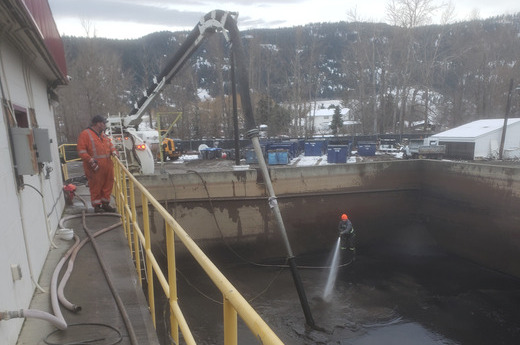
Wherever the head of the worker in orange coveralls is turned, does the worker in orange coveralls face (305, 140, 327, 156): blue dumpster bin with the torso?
no

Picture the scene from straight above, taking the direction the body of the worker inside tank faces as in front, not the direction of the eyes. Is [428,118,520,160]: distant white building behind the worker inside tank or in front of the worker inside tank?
behind

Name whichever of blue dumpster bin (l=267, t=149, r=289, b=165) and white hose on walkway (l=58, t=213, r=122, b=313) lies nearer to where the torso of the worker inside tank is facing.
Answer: the white hose on walkway

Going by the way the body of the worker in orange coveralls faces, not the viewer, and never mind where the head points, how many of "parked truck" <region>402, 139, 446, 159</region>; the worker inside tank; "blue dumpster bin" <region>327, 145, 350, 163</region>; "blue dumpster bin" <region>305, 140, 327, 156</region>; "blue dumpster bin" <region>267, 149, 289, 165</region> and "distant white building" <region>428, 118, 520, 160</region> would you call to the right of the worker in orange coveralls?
0

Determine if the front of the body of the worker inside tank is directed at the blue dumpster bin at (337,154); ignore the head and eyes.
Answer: no

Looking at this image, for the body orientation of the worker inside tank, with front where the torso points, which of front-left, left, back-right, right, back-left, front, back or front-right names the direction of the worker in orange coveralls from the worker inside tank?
front

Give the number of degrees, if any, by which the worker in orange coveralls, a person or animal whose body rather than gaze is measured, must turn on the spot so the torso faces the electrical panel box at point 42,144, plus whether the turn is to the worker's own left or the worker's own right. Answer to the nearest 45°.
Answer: approximately 45° to the worker's own right

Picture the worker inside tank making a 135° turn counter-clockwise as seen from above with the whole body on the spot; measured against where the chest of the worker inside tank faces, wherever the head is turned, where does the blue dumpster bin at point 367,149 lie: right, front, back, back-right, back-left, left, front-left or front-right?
left

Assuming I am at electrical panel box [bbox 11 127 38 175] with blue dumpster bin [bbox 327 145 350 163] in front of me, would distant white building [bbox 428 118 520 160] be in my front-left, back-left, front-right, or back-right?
front-right

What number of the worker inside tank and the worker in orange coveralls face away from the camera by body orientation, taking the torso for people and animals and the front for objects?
0

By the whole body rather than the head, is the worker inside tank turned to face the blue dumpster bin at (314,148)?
no

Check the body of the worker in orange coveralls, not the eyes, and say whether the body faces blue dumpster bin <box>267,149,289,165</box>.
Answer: no

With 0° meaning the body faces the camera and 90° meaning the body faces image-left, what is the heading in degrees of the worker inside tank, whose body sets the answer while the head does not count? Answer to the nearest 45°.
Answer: approximately 45°

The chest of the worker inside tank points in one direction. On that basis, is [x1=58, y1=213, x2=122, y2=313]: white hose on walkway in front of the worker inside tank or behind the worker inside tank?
in front

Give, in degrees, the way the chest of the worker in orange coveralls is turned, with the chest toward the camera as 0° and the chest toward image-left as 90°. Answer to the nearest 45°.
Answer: approximately 315°
